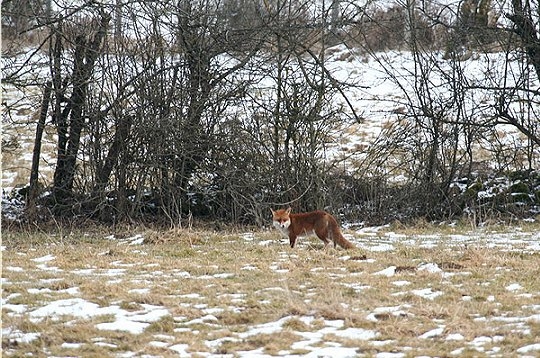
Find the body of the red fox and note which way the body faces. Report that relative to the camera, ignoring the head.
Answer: to the viewer's left
